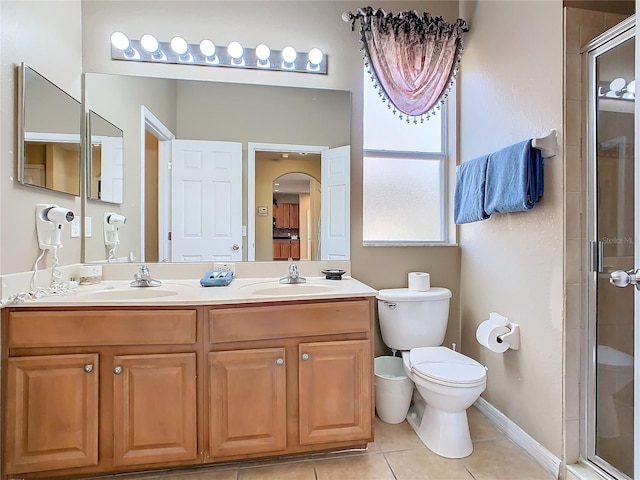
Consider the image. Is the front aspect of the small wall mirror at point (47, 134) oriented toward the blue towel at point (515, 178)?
yes

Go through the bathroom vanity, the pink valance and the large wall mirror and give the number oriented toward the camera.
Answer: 3

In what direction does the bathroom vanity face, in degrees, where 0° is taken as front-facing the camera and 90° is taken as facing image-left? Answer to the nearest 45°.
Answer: approximately 0°

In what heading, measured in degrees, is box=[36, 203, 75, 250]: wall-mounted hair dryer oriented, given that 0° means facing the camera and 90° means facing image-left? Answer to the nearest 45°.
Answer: approximately 315°

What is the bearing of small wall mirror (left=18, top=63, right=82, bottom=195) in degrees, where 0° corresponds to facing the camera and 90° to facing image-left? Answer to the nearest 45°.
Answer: approximately 315°

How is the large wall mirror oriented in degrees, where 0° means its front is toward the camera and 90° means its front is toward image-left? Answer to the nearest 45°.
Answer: approximately 0°

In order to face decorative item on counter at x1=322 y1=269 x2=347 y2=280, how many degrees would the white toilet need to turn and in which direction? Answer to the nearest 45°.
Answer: approximately 135° to its right

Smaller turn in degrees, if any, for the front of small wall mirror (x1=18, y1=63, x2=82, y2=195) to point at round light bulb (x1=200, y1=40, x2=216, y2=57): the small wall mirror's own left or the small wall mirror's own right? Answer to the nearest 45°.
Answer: approximately 45° to the small wall mirror's own left

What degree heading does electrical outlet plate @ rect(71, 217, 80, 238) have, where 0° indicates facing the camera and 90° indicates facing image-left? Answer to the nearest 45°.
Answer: approximately 315°
